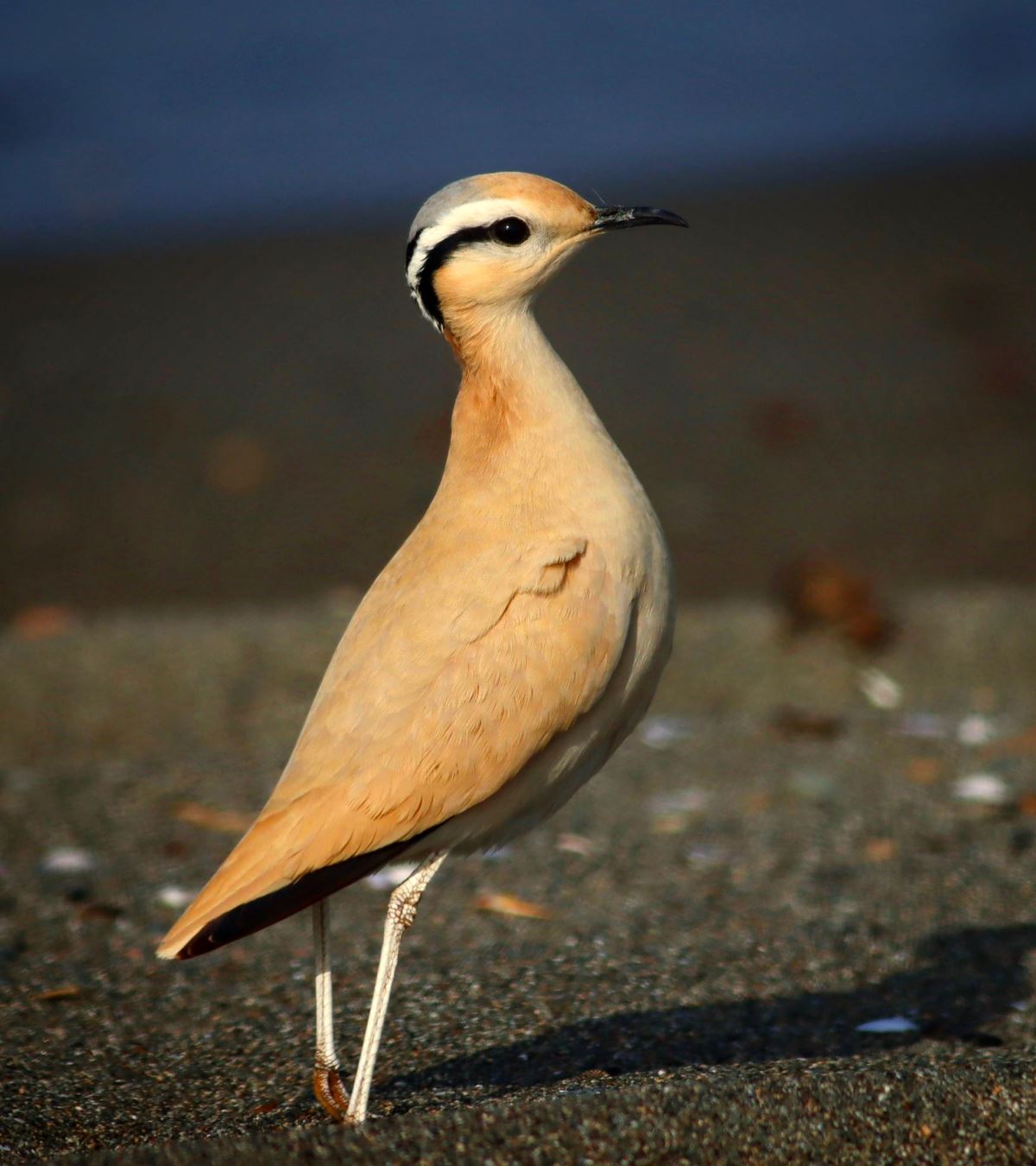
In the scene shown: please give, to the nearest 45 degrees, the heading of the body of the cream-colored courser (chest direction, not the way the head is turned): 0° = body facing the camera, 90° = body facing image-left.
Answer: approximately 270°

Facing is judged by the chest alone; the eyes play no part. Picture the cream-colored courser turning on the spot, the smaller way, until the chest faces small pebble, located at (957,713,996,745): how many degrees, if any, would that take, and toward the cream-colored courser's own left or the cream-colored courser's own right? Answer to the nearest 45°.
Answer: approximately 45° to the cream-colored courser's own left

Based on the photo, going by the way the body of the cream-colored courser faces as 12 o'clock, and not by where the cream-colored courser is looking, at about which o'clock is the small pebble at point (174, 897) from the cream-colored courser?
The small pebble is roughly at 8 o'clock from the cream-colored courser.

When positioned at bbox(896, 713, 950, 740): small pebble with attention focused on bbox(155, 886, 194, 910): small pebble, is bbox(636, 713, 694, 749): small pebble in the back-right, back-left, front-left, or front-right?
front-right

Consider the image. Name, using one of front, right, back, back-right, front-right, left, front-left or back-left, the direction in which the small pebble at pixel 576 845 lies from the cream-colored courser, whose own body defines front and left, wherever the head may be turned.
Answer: left
